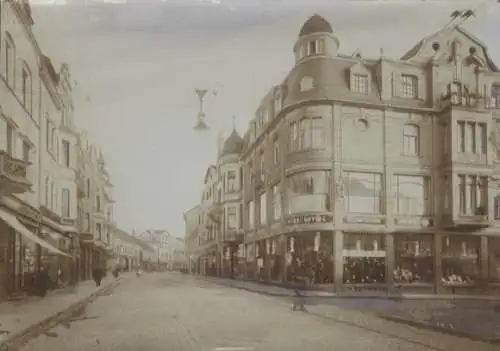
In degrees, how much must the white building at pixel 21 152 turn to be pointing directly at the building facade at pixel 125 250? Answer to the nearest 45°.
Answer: approximately 45° to its left

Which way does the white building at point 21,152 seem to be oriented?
to the viewer's right

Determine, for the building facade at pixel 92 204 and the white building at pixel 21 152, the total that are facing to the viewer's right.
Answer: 2

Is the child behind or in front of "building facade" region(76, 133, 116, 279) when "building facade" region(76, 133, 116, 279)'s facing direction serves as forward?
in front

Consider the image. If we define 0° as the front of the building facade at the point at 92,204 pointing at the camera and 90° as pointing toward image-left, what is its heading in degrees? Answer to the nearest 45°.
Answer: approximately 270°

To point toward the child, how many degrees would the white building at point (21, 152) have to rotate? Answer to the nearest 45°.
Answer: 0° — it already faces them

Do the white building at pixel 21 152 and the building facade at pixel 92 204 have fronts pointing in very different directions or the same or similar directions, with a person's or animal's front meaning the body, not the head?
same or similar directions

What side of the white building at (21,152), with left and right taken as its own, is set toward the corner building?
front
